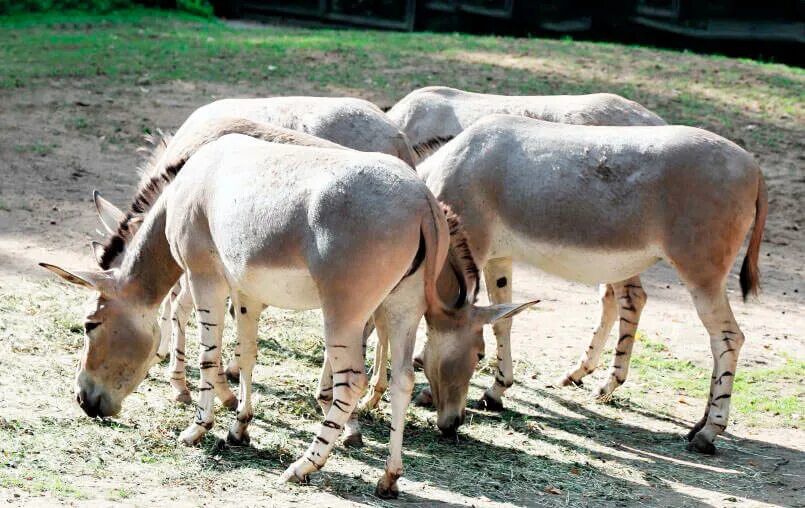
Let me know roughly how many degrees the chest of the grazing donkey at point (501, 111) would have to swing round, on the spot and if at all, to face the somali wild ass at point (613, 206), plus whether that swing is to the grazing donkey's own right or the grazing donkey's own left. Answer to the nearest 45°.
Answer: approximately 135° to the grazing donkey's own left

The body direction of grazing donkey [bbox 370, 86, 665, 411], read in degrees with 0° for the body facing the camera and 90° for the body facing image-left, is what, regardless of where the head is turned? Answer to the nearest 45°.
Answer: approximately 90°

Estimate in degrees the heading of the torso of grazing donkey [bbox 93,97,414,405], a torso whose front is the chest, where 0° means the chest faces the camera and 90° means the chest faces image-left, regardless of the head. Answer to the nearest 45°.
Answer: approximately 90°

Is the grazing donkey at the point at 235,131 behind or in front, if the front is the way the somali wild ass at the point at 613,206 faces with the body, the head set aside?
in front

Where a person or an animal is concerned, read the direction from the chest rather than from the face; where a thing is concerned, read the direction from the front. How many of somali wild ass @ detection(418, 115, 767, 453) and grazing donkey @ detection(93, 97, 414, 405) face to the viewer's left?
2

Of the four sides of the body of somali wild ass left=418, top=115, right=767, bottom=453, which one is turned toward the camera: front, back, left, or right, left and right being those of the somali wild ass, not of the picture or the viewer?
left

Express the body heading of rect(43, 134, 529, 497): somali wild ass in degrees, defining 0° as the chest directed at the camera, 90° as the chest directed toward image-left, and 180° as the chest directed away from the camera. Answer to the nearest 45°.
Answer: approximately 135°
